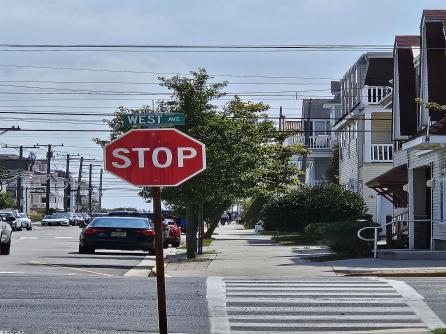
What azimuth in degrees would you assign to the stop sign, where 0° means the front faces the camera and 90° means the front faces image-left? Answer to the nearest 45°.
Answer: approximately 0°

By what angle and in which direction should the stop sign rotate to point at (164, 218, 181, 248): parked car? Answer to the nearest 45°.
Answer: approximately 180°

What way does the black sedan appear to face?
away from the camera

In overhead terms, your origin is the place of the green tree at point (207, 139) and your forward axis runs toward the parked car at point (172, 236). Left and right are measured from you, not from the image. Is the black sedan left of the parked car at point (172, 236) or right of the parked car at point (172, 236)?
left

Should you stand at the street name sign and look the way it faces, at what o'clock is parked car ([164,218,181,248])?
The parked car is roughly at 6 o'clock from the street name sign.

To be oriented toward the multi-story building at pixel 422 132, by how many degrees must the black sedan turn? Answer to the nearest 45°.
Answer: approximately 90° to its right

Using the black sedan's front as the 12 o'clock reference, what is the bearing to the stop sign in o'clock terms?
The stop sign is roughly at 6 o'clock from the black sedan.
